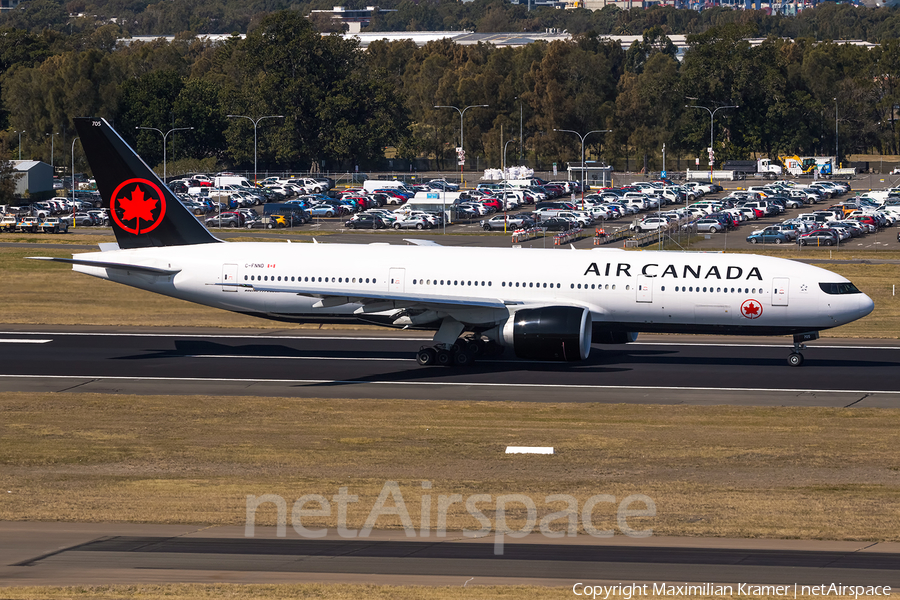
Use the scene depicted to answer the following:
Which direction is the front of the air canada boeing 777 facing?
to the viewer's right
